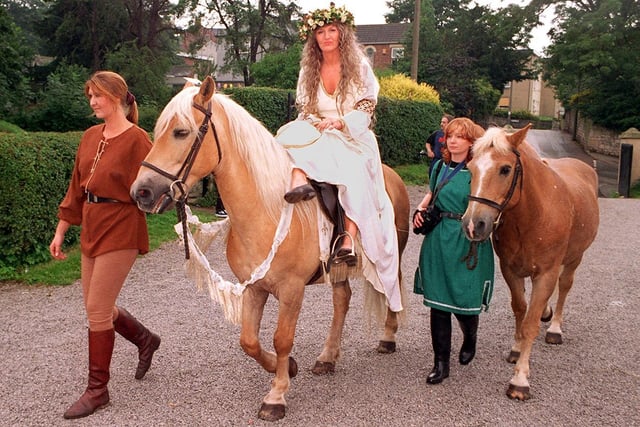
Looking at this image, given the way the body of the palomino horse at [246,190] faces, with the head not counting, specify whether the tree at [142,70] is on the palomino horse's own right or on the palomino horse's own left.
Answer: on the palomino horse's own right

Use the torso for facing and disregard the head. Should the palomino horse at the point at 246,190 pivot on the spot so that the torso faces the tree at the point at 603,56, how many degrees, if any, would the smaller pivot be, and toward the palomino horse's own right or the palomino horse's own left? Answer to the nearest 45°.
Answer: approximately 180°

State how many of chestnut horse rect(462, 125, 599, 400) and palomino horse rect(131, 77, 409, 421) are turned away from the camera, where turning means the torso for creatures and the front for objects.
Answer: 0

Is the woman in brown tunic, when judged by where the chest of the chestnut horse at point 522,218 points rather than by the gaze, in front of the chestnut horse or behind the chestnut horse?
in front

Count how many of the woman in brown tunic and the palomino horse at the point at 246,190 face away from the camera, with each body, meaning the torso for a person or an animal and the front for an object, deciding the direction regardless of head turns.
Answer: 0

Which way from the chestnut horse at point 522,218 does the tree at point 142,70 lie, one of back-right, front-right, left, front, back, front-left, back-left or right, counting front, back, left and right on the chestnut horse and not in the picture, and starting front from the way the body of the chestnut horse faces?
right

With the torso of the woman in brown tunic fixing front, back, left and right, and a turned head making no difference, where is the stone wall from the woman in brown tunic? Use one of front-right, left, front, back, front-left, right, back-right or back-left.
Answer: back

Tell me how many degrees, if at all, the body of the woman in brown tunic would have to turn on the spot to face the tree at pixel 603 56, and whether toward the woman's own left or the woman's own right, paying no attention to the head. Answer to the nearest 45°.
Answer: approximately 180°

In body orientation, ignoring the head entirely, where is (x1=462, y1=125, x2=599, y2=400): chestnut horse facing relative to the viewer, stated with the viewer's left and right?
facing the viewer and to the left of the viewer
